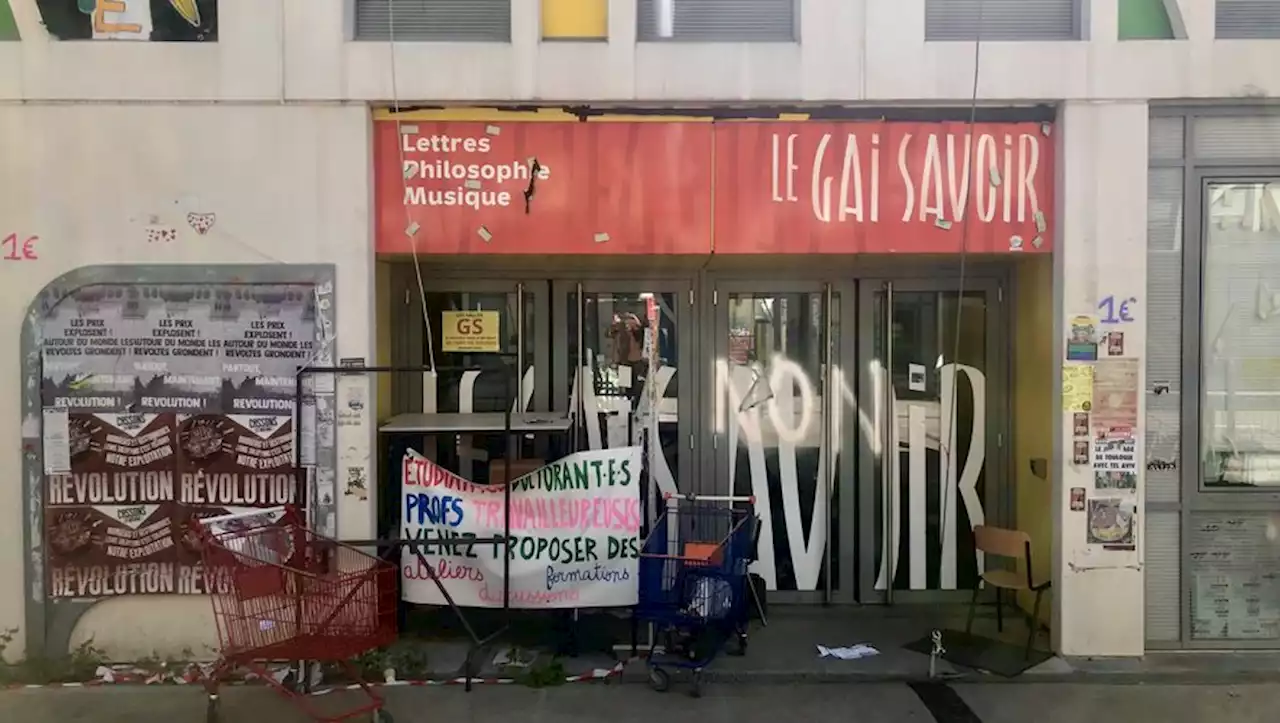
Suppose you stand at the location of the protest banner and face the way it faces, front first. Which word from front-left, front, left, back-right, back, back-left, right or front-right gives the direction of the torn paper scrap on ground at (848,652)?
left

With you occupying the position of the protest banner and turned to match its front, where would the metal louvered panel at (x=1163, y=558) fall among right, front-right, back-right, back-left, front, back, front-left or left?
left

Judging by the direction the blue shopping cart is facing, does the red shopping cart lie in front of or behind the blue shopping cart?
in front

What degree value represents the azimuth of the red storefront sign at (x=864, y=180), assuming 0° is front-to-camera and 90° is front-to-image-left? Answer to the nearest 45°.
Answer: approximately 0°

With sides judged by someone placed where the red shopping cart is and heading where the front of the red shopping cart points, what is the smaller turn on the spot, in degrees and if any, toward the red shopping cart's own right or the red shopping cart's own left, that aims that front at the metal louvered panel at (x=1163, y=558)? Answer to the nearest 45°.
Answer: approximately 45° to the red shopping cart's own left

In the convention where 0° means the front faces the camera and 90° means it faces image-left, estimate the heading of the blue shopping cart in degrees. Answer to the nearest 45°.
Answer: approximately 45°

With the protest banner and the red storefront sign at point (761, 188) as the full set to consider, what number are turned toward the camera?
2

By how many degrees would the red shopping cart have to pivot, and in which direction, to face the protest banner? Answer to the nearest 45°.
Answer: approximately 45° to its left

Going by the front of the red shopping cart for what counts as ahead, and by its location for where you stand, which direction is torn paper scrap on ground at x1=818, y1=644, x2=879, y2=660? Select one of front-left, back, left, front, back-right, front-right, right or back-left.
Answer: front-left

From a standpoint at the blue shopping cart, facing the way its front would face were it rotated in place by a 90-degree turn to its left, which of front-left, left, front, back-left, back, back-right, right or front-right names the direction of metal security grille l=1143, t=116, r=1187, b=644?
front-left
